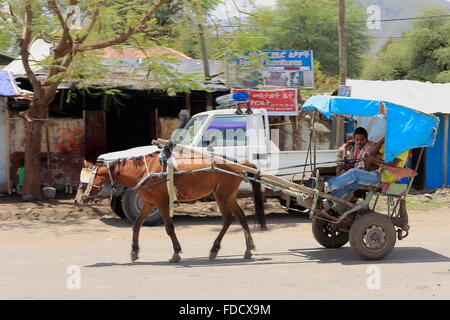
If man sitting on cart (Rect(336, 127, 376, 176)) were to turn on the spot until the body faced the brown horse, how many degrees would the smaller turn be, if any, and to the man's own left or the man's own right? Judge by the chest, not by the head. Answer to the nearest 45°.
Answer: approximately 45° to the man's own right

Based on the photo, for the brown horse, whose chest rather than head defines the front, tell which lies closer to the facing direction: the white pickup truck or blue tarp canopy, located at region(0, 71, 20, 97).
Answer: the blue tarp canopy

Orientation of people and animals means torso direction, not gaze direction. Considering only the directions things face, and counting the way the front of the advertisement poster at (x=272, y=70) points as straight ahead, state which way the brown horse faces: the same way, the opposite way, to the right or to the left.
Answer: to the right

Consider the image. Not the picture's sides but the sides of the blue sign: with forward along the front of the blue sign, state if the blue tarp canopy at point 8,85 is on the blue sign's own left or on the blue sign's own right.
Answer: on the blue sign's own right

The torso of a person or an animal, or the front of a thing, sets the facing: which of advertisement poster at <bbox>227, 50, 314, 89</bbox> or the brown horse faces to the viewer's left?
the brown horse

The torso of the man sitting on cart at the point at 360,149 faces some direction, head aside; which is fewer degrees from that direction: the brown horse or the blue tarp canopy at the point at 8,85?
the brown horse

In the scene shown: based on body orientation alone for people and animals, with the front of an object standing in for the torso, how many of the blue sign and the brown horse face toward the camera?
1

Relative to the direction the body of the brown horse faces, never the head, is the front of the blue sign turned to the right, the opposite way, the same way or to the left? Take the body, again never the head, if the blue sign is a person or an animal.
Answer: to the left

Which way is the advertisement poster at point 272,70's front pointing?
toward the camera

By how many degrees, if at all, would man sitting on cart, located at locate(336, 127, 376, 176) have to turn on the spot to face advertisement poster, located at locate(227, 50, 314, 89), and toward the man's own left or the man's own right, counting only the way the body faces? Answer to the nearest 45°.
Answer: approximately 135° to the man's own right

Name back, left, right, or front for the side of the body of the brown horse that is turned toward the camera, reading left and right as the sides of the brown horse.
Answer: left

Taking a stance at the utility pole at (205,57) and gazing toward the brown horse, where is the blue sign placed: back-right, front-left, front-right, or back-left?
back-left

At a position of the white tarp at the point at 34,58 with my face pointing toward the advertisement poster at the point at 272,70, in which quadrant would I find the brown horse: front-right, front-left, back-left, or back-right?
front-right

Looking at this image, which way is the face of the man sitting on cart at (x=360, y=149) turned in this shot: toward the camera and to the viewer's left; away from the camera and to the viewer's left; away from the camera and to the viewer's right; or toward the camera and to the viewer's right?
toward the camera and to the viewer's left

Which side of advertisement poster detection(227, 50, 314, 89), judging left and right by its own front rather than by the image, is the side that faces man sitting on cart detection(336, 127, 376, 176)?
front

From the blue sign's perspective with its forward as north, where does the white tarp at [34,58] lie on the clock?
The white tarp is roughly at 3 o'clock from the blue sign.

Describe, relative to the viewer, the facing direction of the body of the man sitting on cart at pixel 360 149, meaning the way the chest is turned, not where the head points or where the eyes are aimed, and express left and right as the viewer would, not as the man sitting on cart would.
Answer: facing the viewer and to the left of the viewer

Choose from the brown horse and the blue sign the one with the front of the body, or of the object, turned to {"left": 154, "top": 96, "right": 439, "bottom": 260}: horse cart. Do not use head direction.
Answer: the blue sign

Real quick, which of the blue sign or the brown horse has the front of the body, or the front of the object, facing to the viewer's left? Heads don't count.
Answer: the brown horse
